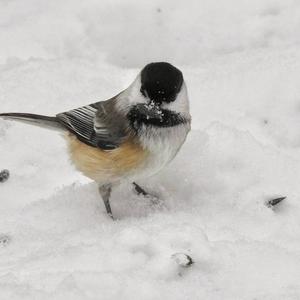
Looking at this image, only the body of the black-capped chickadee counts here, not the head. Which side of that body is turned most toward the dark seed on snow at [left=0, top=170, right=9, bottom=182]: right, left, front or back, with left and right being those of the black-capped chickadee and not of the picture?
back

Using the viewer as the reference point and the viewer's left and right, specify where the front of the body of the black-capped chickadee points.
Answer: facing the viewer and to the right of the viewer

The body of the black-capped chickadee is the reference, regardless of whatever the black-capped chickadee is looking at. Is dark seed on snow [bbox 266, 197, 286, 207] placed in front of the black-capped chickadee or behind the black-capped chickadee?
in front
